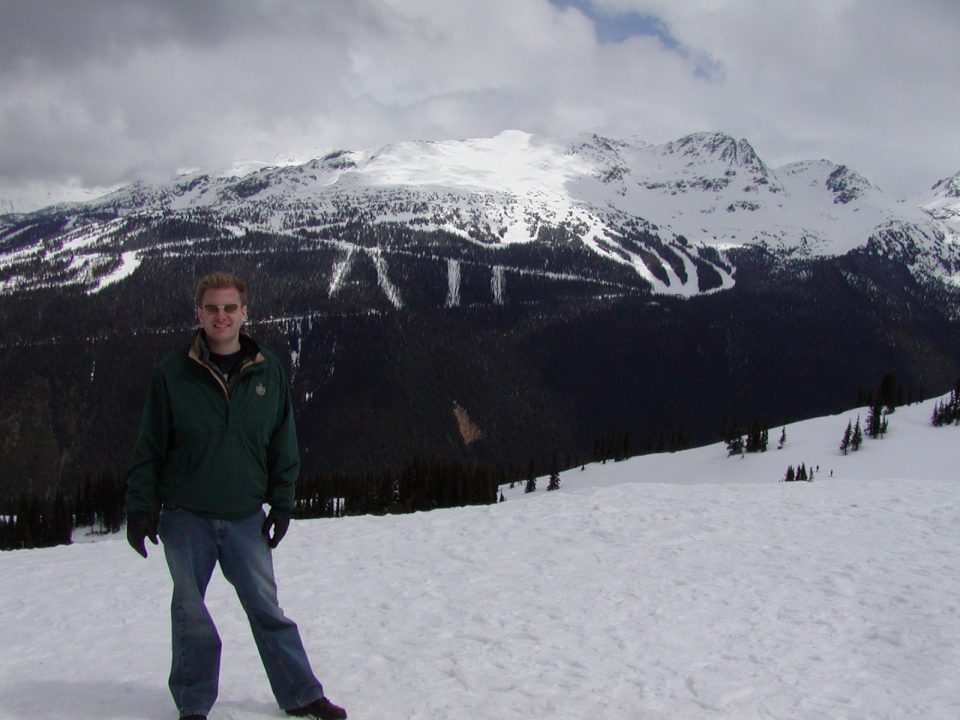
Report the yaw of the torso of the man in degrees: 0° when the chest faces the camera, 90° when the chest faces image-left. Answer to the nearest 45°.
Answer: approximately 0°
